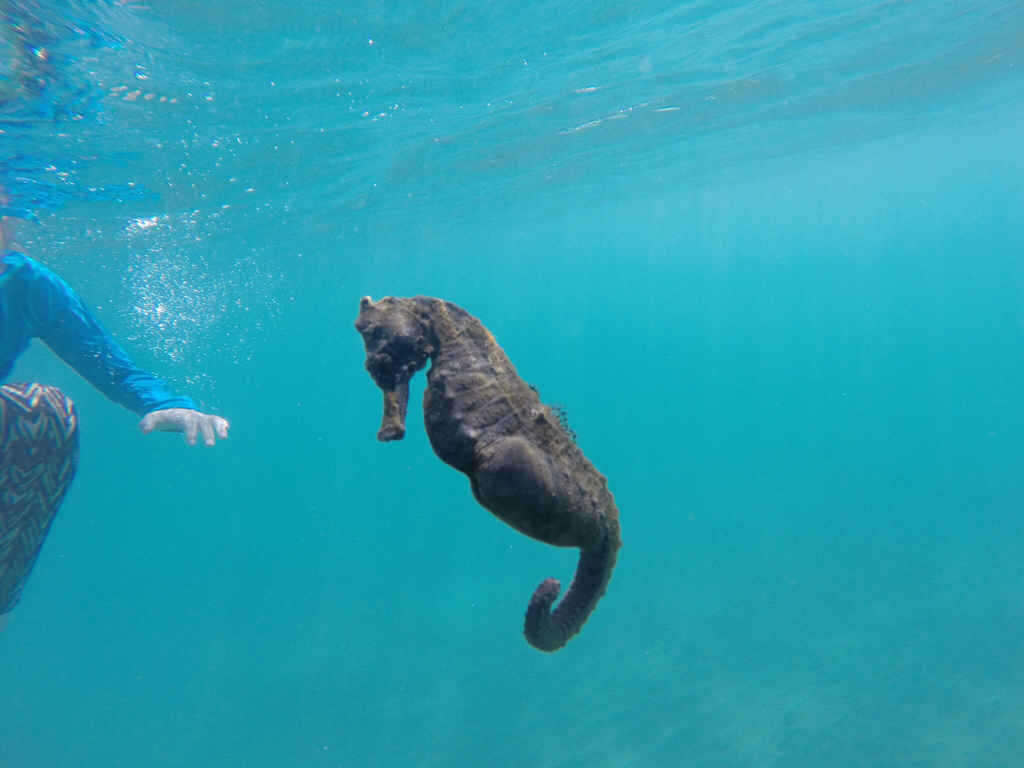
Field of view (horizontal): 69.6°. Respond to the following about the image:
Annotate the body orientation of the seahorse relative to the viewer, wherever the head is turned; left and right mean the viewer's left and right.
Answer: facing to the left of the viewer
